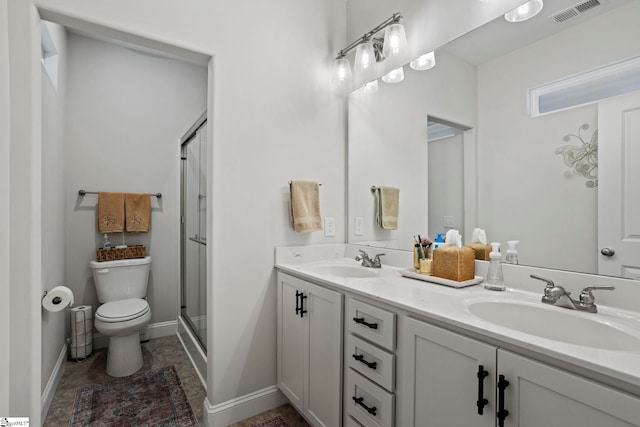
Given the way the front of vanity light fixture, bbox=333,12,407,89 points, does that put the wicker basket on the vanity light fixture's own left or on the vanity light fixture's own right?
on the vanity light fixture's own right

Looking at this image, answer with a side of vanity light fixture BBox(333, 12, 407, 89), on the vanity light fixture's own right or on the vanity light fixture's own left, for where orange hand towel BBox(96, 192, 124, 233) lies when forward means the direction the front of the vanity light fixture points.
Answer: on the vanity light fixture's own right

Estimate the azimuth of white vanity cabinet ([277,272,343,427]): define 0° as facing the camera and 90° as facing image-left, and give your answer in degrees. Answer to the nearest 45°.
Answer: approximately 45°

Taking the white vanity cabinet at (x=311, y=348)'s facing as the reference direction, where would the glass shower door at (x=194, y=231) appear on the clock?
The glass shower door is roughly at 3 o'clock from the white vanity cabinet.
